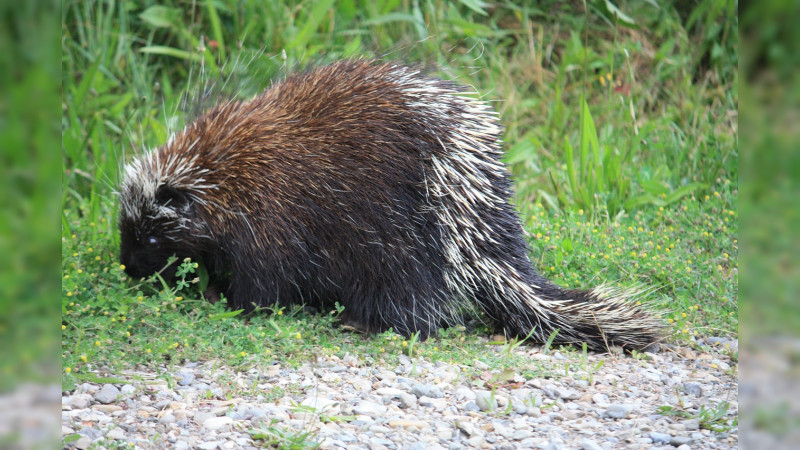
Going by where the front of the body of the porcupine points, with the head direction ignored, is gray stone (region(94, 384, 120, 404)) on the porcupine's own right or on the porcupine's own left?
on the porcupine's own left

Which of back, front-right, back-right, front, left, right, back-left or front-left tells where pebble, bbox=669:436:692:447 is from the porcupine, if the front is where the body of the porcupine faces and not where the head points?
back-left

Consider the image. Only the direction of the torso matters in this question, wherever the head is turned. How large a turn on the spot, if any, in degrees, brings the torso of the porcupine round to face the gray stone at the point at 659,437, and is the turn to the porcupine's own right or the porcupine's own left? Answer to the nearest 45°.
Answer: approximately 135° to the porcupine's own left

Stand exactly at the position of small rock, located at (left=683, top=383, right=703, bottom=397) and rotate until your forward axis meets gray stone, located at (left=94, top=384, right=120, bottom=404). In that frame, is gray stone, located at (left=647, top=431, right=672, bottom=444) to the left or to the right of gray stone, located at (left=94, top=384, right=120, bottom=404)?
left

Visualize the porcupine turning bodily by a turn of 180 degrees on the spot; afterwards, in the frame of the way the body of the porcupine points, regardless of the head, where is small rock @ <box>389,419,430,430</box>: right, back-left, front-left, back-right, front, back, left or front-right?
right

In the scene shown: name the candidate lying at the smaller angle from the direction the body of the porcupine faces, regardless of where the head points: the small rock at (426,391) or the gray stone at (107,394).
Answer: the gray stone

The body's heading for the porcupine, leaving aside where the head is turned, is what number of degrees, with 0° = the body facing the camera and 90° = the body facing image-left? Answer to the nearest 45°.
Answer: approximately 90°

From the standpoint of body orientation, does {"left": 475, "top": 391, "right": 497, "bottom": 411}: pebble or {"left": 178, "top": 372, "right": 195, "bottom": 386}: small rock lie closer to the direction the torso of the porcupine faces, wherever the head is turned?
the small rock

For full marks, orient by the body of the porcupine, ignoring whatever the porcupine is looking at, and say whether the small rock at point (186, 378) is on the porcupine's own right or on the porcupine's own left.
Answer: on the porcupine's own left

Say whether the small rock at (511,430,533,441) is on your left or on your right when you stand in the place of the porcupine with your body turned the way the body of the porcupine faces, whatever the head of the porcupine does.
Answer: on your left

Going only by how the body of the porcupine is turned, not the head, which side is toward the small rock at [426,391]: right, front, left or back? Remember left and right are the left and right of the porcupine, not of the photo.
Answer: left

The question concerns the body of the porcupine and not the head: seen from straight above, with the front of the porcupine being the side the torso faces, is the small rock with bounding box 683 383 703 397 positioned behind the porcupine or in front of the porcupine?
behind

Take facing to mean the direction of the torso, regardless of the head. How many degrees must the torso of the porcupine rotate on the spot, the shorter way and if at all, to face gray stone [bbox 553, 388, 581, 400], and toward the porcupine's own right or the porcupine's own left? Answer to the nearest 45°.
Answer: approximately 135° to the porcupine's own left
